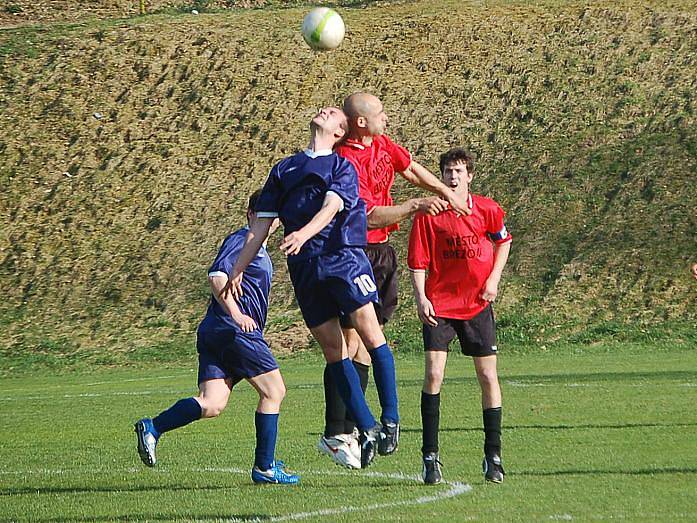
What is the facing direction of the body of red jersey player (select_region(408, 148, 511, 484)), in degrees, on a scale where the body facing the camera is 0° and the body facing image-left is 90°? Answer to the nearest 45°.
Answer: approximately 0°

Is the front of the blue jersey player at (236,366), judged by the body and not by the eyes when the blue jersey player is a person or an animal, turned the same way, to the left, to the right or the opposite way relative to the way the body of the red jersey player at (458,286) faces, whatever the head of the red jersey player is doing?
to the left

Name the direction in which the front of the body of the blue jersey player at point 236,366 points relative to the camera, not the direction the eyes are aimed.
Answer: to the viewer's right

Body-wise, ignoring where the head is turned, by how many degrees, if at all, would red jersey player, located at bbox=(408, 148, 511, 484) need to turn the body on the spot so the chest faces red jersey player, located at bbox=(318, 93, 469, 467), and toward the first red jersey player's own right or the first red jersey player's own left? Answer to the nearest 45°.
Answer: approximately 135° to the first red jersey player's own right

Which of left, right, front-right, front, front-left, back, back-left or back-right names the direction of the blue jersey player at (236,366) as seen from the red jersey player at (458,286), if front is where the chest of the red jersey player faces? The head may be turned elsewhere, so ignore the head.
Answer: right

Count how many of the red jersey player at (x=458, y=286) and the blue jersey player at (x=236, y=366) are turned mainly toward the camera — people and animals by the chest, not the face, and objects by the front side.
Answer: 1

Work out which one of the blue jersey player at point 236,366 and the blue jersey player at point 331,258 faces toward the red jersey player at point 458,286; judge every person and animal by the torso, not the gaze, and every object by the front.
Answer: the blue jersey player at point 236,366

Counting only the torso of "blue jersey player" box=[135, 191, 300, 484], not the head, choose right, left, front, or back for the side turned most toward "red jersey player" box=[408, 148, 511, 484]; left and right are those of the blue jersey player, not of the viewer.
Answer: front

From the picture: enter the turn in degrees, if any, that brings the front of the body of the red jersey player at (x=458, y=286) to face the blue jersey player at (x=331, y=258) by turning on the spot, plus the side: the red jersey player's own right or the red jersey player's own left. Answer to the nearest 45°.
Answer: approximately 45° to the red jersey player's own right
